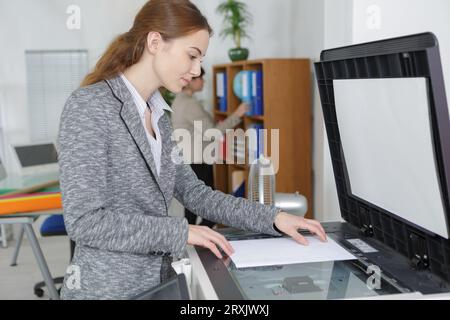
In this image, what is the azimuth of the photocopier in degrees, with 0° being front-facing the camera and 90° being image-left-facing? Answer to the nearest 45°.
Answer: approximately 45°

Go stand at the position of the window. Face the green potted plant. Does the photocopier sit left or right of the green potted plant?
right

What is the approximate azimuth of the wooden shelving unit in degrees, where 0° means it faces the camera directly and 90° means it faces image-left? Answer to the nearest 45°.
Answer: approximately 45°

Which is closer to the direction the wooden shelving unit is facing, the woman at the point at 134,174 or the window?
the woman

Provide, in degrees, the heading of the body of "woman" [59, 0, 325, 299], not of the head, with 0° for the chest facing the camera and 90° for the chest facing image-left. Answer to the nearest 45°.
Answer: approximately 315°

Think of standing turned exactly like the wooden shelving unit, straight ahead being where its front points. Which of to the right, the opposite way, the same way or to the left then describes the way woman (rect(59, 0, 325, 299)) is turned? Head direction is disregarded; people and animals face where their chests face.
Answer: to the left

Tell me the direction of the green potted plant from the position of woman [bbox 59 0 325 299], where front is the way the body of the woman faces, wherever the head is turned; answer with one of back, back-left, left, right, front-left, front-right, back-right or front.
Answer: back-left

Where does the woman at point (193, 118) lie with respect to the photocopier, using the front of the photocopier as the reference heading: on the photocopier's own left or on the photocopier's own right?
on the photocopier's own right

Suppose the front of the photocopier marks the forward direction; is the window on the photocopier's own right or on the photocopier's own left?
on the photocopier's own right

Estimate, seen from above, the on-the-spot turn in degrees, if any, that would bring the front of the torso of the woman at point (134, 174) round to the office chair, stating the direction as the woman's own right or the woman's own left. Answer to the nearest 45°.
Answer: approximately 135° to the woman's own left

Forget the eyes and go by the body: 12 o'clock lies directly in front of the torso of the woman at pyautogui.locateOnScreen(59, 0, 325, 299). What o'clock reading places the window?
The window is roughly at 7 o'clock from the woman.

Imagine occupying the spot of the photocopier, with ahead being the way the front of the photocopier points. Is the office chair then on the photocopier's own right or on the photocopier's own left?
on the photocopier's own right

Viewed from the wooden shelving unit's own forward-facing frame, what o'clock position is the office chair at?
The office chair is roughly at 1 o'clock from the wooden shelving unit.
